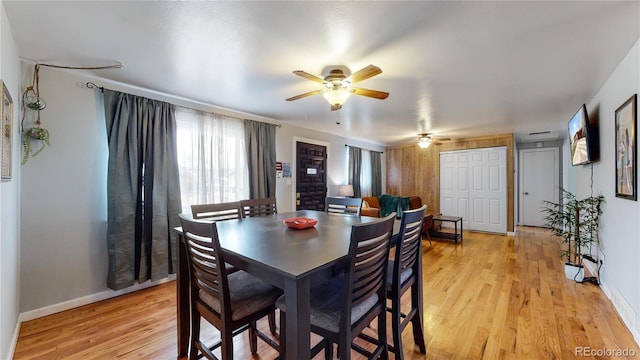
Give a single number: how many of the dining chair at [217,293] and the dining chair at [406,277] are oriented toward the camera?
0

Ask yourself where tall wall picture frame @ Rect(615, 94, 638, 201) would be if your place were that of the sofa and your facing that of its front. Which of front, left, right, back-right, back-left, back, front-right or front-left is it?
front

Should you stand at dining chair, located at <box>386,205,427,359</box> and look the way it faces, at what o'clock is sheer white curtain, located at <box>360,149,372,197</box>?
The sheer white curtain is roughly at 1 o'clock from the dining chair.

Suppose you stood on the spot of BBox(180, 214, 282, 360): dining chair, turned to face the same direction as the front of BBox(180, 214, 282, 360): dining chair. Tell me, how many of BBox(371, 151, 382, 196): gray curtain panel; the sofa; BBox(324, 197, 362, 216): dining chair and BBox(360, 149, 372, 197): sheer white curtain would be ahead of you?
4

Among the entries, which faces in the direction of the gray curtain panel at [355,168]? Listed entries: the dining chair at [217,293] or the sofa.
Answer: the dining chair

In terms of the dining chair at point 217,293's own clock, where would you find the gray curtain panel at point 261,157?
The gray curtain panel is roughly at 11 o'clock from the dining chair.

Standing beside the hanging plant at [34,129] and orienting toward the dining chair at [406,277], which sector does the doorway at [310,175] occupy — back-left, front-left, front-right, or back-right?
front-left

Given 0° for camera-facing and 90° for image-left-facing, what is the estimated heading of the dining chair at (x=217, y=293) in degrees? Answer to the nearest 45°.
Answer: approximately 225°

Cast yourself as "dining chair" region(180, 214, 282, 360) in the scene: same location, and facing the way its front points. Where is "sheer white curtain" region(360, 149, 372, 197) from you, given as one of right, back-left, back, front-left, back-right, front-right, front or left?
front

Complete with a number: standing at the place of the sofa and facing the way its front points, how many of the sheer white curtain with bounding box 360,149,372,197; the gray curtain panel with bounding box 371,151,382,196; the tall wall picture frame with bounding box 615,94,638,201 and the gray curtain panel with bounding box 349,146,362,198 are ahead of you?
1

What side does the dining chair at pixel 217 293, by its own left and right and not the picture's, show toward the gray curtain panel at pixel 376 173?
front

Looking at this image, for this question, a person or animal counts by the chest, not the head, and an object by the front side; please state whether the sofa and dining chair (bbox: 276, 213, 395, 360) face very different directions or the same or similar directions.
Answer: very different directions

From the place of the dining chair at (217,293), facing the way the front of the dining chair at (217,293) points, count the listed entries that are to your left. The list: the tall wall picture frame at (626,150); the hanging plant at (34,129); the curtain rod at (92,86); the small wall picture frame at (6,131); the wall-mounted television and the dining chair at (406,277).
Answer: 3

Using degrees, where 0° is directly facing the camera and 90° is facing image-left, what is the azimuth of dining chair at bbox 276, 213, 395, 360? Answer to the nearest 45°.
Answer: approximately 135°

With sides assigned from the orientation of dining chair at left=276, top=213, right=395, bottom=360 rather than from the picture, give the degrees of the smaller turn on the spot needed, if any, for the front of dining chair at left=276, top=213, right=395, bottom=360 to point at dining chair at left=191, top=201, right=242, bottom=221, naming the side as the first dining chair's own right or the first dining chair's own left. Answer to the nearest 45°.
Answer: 0° — it already faces it

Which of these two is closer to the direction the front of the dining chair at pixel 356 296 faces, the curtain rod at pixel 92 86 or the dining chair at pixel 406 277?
the curtain rod

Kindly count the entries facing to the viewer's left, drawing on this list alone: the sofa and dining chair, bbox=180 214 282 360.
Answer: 0

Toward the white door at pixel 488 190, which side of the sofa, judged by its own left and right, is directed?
left

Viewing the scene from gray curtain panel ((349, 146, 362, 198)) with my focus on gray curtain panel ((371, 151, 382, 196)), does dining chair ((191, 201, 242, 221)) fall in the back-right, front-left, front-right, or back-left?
back-right

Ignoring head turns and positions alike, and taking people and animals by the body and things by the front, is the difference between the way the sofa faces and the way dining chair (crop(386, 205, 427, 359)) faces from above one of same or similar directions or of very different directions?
very different directions

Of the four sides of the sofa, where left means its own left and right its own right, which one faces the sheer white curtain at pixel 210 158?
right

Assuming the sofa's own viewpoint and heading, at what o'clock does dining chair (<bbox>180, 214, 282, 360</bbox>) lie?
The dining chair is roughly at 2 o'clock from the sofa.
